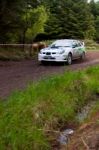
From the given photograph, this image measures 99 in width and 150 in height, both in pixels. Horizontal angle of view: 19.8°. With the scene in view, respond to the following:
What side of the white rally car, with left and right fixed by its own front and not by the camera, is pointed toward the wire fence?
right

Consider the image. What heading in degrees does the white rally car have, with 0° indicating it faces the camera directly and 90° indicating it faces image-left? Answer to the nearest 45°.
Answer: approximately 45°
